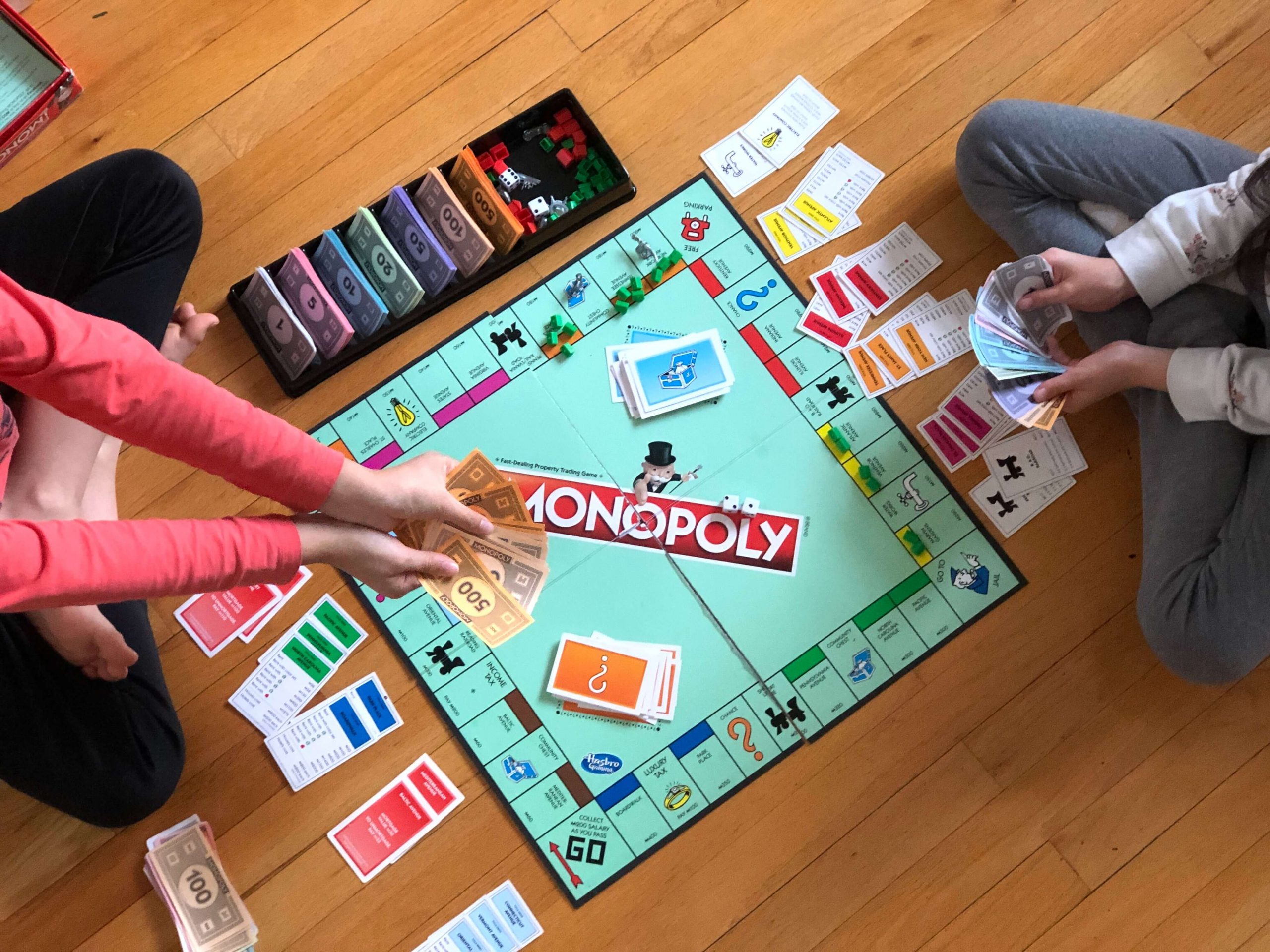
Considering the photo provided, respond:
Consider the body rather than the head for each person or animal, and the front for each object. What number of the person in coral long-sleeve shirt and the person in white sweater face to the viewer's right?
1

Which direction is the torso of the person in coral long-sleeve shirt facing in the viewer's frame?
to the viewer's right

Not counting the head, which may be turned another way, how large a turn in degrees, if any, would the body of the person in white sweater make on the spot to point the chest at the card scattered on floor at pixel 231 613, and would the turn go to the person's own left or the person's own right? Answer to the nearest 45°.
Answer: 0° — they already face it

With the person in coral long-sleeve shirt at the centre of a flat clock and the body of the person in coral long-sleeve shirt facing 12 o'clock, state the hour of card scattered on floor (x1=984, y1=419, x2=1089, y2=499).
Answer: The card scattered on floor is roughly at 12 o'clock from the person in coral long-sleeve shirt.

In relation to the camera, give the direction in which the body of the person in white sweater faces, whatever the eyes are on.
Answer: to the viewer's left
